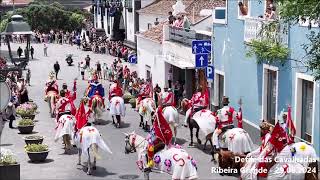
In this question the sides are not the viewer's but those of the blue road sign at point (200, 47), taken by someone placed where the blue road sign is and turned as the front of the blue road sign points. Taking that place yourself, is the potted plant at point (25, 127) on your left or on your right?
on your right

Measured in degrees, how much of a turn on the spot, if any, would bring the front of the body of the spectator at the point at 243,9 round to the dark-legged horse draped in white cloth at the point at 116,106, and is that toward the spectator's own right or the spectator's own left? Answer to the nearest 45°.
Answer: approximately 45° to the spectator's own right

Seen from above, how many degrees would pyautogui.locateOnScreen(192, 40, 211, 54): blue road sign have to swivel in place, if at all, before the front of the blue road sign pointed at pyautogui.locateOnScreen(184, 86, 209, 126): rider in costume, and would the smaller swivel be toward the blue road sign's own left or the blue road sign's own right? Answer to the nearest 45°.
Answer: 0° — it already faces them
